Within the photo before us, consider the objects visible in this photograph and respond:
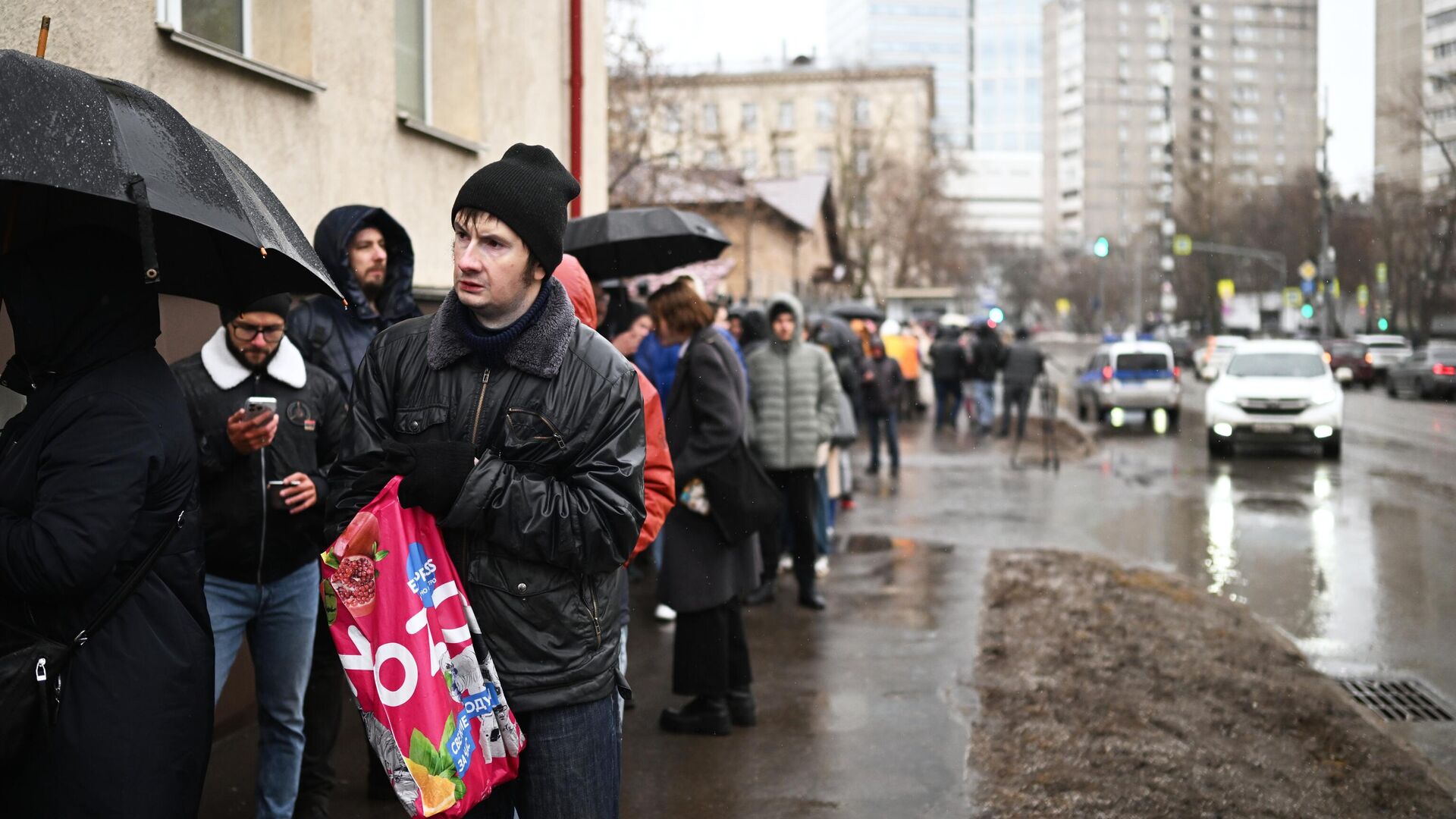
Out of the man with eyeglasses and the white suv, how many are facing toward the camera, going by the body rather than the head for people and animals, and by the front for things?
2

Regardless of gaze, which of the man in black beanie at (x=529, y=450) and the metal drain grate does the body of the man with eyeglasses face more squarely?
the man in black beanie

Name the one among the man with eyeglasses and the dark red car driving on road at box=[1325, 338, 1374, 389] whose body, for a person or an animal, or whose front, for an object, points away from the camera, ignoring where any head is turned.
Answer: the dark red car driving on road

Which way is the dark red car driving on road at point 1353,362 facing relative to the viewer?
away from the camera

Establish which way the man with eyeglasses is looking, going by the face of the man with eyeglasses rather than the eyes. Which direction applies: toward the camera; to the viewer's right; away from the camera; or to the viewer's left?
toward the camera

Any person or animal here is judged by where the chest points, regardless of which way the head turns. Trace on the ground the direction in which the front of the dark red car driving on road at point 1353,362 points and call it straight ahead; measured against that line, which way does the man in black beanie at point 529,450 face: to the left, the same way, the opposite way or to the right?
the opposite way

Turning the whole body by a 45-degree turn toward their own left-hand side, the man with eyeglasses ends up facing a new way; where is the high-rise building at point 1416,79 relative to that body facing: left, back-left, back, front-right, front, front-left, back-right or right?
left

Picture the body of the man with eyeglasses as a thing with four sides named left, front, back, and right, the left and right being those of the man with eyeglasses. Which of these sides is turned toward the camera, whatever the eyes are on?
front

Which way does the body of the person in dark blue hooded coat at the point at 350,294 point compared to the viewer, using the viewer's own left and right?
facing the viewer and to the right of the viewer

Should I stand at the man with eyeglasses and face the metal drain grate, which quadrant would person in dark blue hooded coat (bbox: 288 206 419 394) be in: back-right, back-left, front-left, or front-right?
front-left

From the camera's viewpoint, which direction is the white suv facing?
toward the camera

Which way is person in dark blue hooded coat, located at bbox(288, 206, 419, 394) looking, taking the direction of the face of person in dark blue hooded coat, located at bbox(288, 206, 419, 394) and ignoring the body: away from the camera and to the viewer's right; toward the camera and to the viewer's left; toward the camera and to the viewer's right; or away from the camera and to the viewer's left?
toward the camera and to the viewer's right

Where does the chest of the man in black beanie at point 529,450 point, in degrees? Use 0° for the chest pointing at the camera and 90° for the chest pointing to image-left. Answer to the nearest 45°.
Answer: approximately 45°

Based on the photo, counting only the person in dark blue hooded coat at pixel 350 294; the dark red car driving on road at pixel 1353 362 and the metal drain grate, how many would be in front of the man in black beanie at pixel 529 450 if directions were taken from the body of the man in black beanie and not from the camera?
0

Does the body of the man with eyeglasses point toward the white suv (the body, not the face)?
no

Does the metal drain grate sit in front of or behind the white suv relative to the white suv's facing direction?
in front
